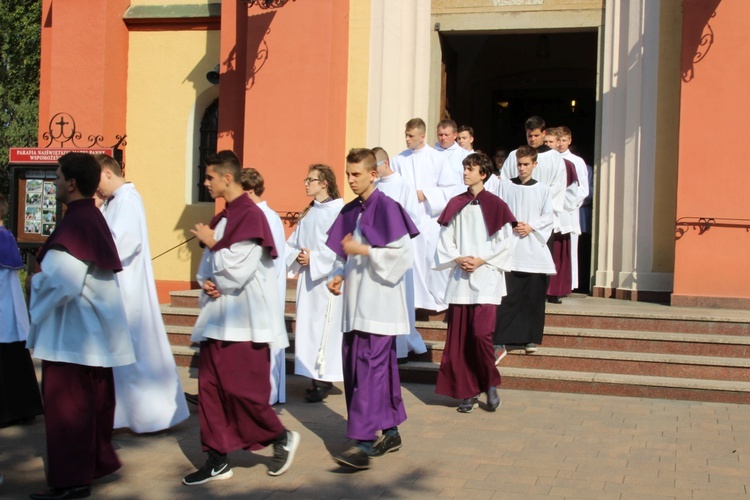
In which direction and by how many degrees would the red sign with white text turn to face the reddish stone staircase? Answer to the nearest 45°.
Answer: approximately 45° to its left

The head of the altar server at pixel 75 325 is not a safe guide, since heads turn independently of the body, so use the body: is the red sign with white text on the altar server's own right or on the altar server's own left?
on the altar server's own right

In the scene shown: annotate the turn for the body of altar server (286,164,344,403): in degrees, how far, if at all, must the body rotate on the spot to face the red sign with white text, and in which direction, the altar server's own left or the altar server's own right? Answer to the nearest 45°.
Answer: approximately 90° to the altar server's own right

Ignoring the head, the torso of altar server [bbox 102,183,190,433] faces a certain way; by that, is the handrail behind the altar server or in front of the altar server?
behind

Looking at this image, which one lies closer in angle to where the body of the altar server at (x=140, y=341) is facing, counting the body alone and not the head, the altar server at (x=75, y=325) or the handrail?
the altar server

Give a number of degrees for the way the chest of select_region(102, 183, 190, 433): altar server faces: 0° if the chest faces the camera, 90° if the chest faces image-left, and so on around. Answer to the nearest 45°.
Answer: approximately 90°

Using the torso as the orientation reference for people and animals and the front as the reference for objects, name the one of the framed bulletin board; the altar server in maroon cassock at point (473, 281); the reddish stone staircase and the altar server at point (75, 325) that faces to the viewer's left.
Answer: the altar server at point (75, 325)

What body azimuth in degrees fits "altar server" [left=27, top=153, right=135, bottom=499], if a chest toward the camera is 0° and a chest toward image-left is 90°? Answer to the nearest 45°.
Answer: approximately 90°

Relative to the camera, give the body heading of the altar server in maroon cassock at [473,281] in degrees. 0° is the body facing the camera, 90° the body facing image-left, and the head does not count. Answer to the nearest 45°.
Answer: approximately 0°

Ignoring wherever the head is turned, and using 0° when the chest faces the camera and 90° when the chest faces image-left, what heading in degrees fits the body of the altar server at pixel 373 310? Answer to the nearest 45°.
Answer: approximately 45°

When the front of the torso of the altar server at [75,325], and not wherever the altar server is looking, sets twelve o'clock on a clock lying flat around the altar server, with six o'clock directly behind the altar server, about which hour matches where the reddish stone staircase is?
The reddish stone staircase is roughly at 5 o'clock from the altar server.
